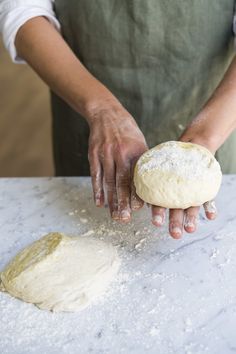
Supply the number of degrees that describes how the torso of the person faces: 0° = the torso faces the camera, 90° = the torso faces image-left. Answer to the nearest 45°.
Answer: approximately 0°

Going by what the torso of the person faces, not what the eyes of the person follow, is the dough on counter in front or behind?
in front
